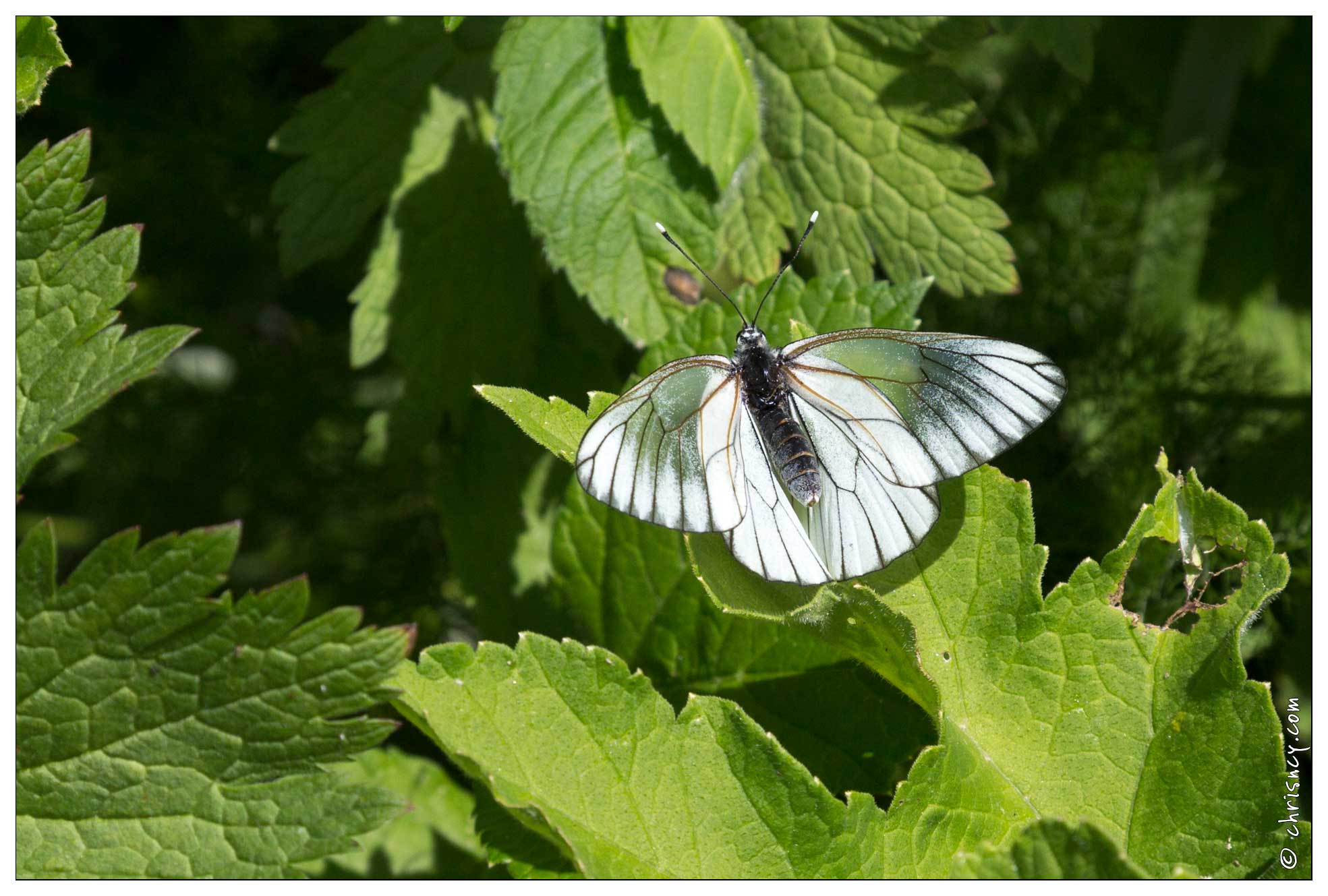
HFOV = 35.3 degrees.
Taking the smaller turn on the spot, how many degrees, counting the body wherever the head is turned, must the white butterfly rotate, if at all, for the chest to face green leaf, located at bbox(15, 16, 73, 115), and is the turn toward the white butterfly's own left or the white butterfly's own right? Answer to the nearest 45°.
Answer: approximately 90° to the white butterfly's own left

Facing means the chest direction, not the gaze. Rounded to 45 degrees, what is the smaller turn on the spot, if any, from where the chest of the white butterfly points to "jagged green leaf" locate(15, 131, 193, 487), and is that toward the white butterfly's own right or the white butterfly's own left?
approximately 90° to the white butterfly's own left

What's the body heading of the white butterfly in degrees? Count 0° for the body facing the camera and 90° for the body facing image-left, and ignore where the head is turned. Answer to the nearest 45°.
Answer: approximately 180°

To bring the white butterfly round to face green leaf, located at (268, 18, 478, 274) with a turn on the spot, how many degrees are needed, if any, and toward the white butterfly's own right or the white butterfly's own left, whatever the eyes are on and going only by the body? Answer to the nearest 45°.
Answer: approximately 45° to the white butterfly's own left
